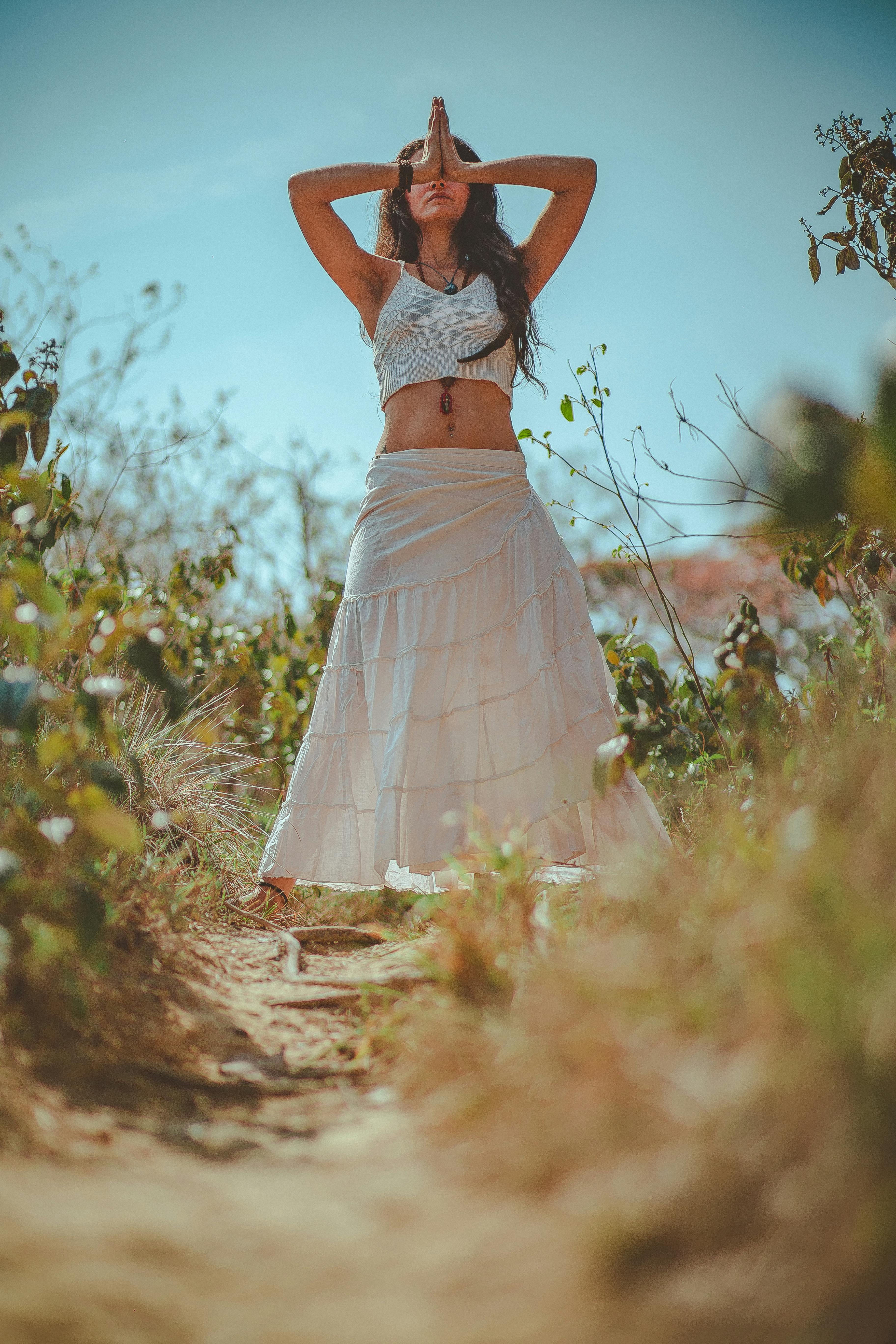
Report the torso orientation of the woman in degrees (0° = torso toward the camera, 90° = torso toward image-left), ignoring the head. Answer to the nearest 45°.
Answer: approximately 0°

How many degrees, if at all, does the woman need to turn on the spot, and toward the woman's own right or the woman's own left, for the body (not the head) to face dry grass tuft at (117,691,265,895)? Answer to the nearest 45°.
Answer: approximately 135° to the woman's own right
